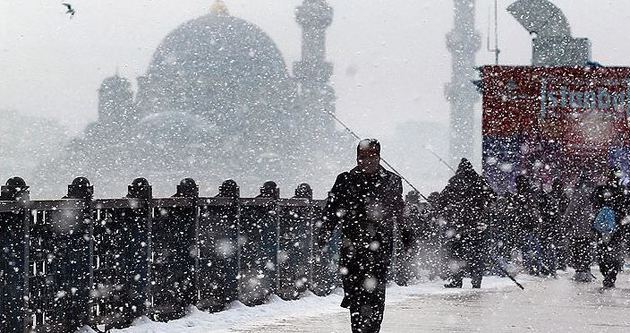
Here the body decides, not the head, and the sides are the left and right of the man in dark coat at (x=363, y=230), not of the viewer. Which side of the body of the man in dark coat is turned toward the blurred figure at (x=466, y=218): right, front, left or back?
back

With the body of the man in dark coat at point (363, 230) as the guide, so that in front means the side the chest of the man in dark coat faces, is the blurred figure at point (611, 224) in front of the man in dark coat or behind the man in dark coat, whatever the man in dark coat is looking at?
behind

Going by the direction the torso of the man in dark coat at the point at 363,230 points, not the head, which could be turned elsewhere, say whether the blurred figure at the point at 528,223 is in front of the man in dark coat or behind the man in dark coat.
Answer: behind

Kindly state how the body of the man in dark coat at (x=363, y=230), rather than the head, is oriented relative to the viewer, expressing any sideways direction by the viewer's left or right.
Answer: facing the viewer
